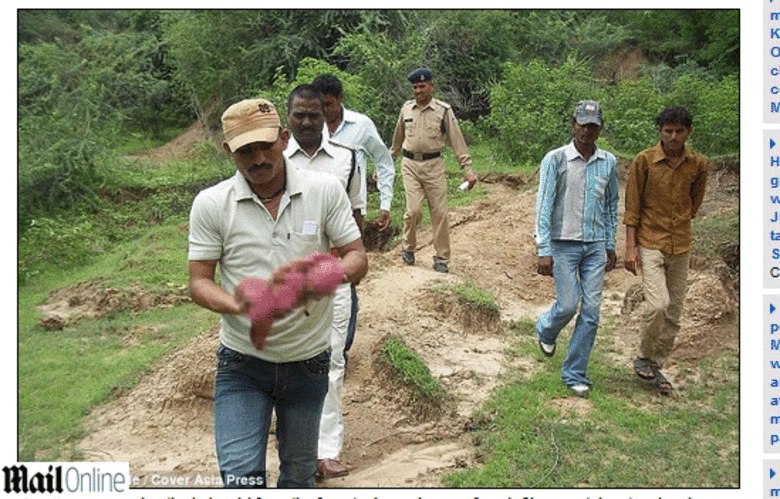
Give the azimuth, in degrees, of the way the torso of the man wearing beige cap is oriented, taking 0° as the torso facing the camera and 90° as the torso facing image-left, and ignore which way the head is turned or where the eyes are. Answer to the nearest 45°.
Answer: approximately 0°

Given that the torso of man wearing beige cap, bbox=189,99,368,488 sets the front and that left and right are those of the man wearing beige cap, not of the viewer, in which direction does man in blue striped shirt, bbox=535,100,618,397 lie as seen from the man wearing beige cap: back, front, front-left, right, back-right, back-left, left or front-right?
back-left

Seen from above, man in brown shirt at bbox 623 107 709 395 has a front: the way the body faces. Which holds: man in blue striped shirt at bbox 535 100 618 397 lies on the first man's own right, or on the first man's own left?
on the first man's own right

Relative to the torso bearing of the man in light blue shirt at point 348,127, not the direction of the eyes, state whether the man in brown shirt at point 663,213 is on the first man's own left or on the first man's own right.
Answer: on the first man's own left

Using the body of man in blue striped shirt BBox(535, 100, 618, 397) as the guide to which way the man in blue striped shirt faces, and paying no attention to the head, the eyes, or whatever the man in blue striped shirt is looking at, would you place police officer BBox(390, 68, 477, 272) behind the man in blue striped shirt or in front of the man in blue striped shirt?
behind

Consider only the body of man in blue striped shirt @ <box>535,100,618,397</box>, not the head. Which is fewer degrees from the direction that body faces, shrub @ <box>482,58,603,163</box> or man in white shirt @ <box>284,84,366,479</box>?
the man in white shirt

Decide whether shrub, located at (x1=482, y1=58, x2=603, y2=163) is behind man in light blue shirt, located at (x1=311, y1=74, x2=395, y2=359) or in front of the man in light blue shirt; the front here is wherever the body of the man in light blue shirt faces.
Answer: behind
